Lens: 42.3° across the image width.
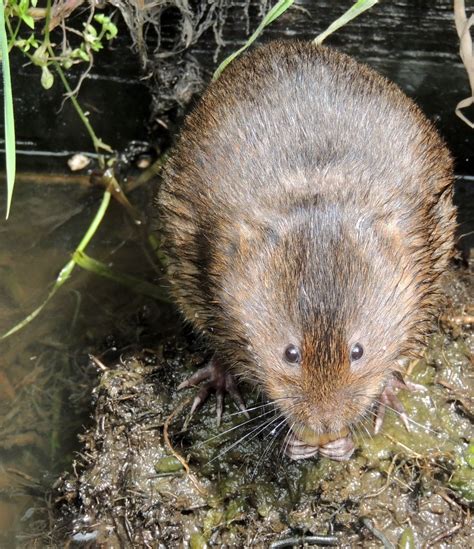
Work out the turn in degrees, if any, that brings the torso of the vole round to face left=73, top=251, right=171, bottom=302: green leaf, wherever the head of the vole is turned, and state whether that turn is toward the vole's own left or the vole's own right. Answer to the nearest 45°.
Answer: approximately 135° to the vole's own right

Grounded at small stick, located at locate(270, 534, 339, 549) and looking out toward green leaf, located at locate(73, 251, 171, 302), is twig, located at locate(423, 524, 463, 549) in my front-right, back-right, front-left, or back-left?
back-right

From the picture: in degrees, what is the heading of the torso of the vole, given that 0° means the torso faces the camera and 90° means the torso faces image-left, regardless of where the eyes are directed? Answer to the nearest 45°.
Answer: approximately 0°
